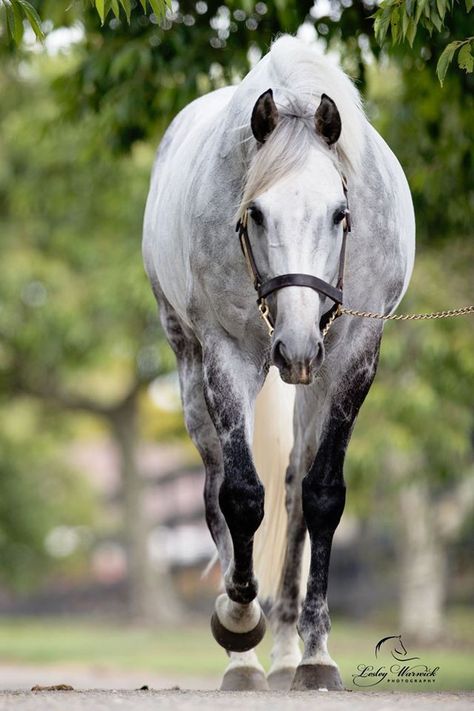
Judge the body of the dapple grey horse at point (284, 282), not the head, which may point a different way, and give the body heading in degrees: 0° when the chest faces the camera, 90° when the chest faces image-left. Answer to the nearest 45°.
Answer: approximately 0°

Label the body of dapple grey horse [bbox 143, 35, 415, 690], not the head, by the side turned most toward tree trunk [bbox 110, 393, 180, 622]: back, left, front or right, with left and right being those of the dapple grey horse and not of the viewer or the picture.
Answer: back

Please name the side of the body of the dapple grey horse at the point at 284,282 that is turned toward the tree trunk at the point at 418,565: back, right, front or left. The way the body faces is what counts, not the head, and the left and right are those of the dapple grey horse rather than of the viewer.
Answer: back
